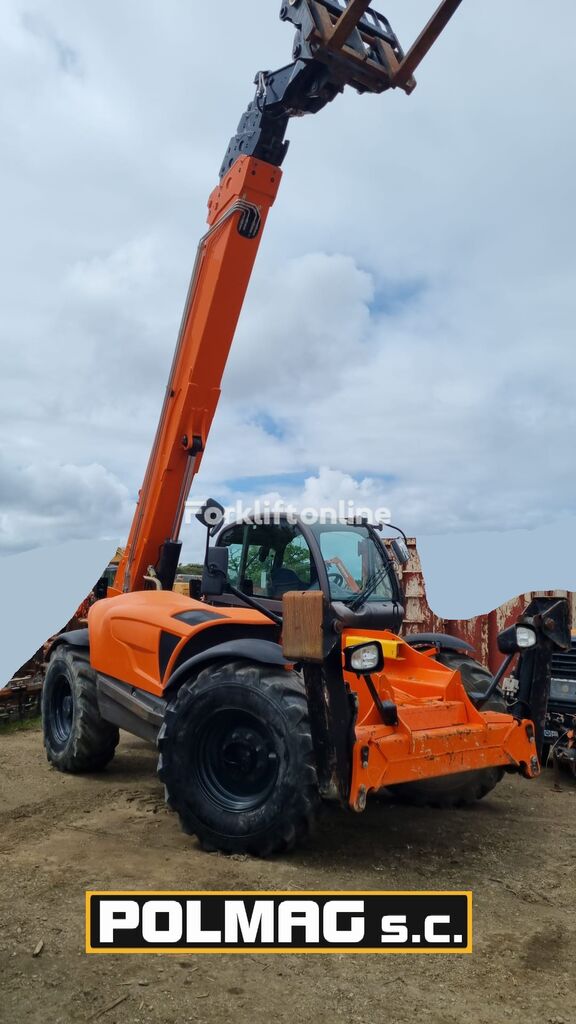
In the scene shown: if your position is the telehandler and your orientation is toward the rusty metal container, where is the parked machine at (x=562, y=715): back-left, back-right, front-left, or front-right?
front-right

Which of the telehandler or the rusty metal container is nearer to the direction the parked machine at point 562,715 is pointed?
the telehandler

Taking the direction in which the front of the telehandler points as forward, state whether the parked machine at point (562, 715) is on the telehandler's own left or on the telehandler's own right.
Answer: on the telehandler's own left

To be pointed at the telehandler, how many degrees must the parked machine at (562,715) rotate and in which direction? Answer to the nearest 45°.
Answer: approximately 45° to its right

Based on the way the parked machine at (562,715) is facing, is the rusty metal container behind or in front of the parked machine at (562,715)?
behind

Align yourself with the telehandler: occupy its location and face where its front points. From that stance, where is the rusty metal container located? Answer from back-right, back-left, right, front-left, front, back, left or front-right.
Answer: left

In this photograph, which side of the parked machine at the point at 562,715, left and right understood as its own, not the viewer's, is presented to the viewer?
front

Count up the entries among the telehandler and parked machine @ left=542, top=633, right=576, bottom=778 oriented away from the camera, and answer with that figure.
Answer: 0

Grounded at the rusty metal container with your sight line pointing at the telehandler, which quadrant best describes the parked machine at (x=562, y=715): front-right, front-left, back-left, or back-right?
front-left

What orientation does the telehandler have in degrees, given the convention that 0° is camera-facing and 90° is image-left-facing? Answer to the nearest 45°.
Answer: approximately 315°
